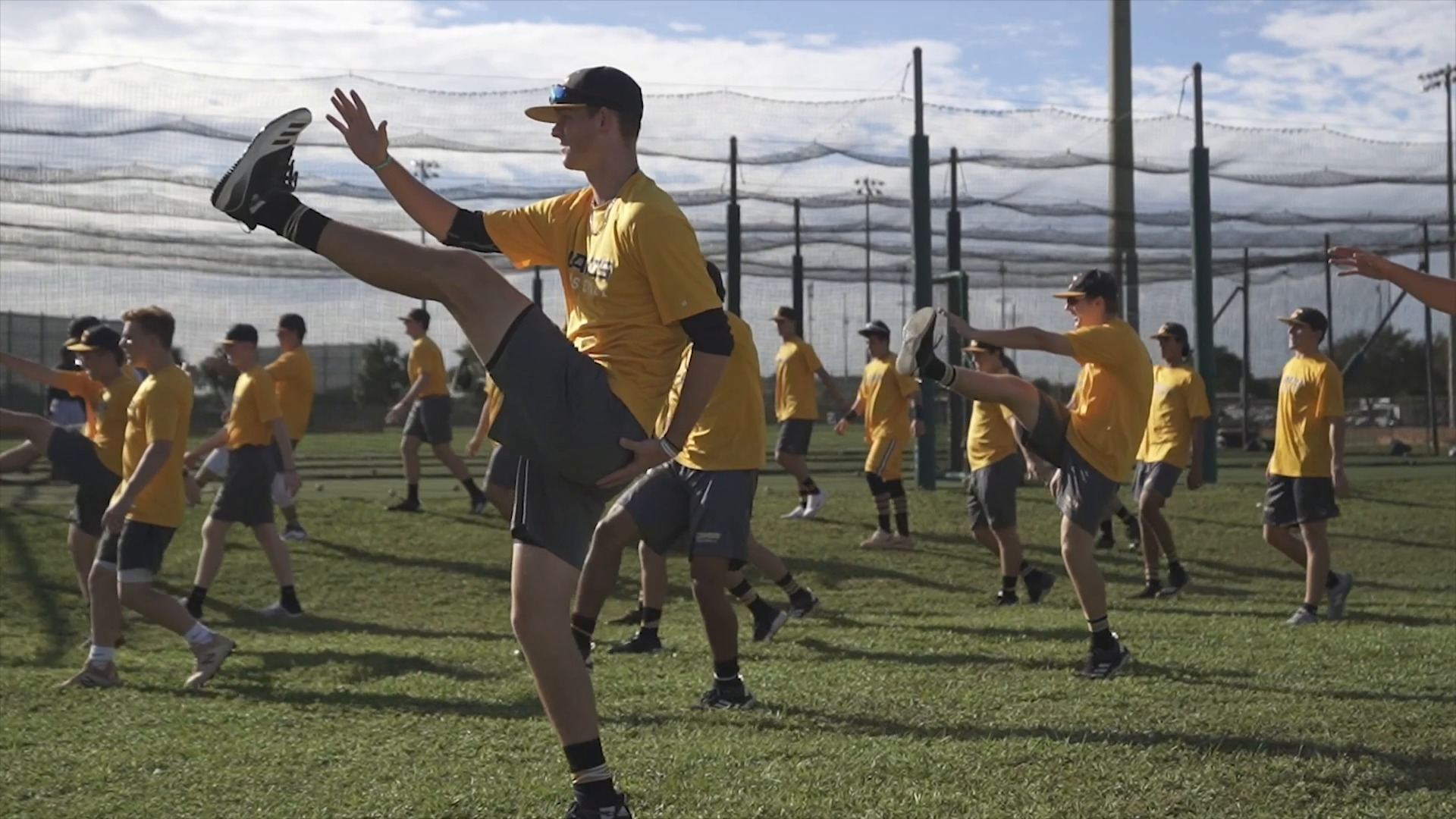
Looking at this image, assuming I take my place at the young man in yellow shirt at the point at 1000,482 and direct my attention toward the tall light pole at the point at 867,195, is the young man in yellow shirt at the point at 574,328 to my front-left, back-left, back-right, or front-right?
back-left

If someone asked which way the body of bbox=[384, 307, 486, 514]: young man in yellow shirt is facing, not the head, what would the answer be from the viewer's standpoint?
to the viewer's left

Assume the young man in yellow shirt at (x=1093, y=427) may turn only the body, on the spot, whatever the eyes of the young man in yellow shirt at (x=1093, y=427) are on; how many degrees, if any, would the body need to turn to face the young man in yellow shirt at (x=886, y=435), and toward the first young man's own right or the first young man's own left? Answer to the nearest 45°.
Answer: approximately 90° to the first young man's own right

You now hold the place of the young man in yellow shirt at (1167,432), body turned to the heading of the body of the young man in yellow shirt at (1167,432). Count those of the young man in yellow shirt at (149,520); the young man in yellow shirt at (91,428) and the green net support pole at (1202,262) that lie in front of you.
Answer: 2

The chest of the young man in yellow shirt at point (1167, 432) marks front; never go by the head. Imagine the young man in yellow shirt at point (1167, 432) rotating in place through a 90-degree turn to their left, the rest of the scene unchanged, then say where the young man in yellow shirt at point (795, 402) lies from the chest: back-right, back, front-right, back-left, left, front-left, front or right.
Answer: back

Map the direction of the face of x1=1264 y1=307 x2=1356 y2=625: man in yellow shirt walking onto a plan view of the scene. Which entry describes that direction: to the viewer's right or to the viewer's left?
to the viewer's left

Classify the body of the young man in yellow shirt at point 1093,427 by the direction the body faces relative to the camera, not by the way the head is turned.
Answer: to the viewer's left

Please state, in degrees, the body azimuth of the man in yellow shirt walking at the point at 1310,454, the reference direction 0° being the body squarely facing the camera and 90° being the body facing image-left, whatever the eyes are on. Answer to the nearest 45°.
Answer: approximately 45°

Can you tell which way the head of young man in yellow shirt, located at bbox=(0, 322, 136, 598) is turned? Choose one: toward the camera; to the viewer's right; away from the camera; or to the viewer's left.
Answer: to the viewer's left

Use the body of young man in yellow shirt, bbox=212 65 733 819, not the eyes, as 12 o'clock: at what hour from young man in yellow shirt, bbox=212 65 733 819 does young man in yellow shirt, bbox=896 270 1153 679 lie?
young man in yellow shirt, bbox=896 270 1153 679 is roughly at 6 o'clock from young man in yellow shirt, bbox=212 65 733 819.

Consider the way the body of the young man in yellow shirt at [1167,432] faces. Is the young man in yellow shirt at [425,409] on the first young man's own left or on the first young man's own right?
on the first young man's own right

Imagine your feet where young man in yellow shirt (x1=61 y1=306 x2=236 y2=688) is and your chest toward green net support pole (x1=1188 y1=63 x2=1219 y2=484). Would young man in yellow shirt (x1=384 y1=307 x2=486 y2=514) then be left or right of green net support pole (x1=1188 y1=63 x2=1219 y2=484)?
left
